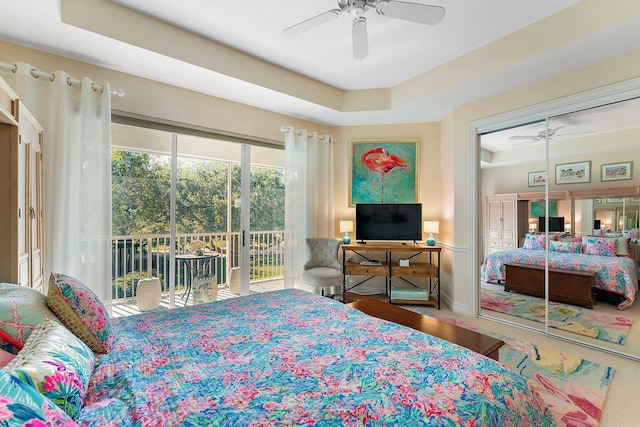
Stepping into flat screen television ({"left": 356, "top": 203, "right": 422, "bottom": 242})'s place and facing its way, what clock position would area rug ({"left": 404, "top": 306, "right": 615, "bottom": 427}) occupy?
The area rug is roughly at 11 o'clock from the flat screen television.

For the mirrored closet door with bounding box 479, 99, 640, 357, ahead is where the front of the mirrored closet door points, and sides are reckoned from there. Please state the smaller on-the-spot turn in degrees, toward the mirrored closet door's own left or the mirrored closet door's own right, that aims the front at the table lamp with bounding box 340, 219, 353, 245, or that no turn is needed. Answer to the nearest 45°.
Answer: approximately 45° to the mirrored closet door's own right

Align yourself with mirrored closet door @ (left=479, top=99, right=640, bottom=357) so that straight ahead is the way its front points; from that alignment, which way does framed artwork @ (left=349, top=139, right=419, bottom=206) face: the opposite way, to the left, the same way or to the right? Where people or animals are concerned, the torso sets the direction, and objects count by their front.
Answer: to the left

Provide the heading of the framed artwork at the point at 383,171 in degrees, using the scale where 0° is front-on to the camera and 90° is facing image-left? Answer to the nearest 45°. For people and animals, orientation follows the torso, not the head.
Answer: approximately 0°

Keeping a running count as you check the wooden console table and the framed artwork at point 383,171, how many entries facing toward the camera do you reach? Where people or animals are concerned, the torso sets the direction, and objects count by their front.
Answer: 2

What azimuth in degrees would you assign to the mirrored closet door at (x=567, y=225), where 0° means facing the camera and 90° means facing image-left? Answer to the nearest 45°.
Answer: approximately 45°

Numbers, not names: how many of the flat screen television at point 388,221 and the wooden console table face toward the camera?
2

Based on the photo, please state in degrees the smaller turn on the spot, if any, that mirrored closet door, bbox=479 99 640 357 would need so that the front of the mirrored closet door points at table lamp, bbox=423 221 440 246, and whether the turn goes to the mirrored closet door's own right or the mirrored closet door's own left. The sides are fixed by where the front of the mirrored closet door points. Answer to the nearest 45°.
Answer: approximately 45° to the mirrored closet door's own right

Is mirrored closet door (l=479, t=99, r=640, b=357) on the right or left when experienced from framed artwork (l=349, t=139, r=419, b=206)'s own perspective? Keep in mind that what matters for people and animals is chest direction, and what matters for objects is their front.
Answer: on its left

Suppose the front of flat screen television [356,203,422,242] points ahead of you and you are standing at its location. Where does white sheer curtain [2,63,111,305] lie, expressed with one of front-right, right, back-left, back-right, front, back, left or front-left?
front-right
